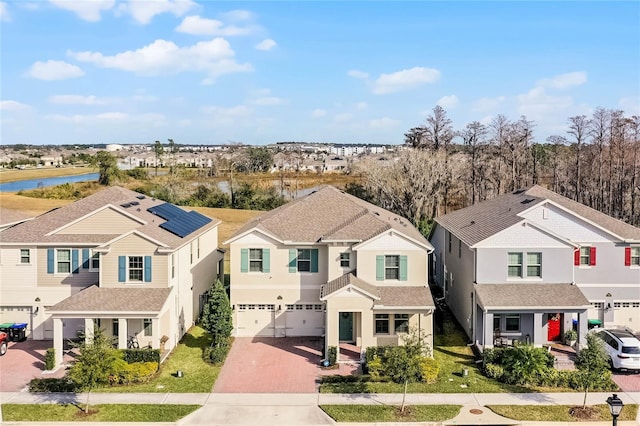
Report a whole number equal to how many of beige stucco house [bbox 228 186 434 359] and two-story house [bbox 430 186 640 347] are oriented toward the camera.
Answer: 2

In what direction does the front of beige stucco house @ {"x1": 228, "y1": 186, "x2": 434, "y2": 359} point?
toward the camera

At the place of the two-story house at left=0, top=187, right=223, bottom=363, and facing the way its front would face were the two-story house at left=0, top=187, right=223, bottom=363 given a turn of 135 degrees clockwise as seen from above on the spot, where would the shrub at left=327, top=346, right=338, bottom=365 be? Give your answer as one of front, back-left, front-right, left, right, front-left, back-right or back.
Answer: back

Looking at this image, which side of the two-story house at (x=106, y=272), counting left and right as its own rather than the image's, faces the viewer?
front

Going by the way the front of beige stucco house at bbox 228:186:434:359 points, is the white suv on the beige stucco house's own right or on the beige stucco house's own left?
on the beige stucco house's own left

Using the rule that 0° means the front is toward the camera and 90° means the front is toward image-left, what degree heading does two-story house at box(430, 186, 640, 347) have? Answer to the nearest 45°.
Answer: approximately 0°

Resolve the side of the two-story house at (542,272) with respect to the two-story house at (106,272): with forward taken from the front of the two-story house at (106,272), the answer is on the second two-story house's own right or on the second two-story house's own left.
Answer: on the second two-story house's own left

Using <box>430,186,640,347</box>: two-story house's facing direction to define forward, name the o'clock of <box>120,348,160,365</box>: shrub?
The shrub is roughly at 2 o'clock from the two-story house.

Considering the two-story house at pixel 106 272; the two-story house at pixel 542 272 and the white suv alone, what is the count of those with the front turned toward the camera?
2

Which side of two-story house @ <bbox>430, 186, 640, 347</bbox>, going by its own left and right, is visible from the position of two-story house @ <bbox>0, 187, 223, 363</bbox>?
right

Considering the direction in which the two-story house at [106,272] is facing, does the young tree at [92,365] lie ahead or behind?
ahead

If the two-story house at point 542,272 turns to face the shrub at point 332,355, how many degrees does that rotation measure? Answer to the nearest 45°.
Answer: approximately 45° to its right
